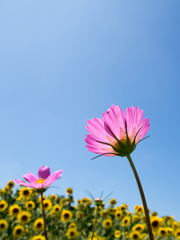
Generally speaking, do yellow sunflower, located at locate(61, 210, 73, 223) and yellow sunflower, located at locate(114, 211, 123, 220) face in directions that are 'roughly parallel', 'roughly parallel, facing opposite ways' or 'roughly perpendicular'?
roughly parallel

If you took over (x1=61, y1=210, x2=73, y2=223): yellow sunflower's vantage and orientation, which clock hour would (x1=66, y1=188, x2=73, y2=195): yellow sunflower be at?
(x1=66, y1=188, x2=73, y2=195): yellow sunflower is roughly at 6 o'clock from (x1=61, y1=210, x2=73, y2=223): yellow sunflower.

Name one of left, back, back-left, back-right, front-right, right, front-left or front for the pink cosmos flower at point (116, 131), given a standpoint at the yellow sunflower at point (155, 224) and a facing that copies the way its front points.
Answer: front

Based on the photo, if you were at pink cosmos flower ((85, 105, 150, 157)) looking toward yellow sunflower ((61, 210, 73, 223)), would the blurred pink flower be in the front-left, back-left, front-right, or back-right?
front-left

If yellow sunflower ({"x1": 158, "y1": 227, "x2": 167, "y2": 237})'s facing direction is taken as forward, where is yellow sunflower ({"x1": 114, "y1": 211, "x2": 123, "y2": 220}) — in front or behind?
behind

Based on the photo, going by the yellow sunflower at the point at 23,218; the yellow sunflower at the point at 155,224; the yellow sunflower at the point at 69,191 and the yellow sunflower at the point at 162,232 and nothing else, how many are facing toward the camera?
4

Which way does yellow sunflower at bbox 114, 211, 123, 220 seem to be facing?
toward the camera

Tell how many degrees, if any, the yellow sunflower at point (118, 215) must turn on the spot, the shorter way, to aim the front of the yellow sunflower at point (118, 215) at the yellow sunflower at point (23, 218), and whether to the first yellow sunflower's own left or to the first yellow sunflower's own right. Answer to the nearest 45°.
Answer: approximately 45° to the first yellow sunflower's own right

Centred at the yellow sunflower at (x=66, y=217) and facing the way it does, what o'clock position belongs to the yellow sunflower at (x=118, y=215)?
the yellow sunflower at (x=118, y=215) is roughly at 8 o'clock from the yellow sunflower at (x=66, y=217).

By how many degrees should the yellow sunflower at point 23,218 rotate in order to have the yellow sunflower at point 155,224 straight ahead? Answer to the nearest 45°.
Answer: approximately 90° to its left

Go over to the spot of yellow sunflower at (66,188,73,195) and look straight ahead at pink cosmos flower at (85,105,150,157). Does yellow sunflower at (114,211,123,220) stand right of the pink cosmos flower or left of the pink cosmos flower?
left

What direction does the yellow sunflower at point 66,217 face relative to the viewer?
toward the camera

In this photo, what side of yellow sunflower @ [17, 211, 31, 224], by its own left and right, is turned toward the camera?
front
